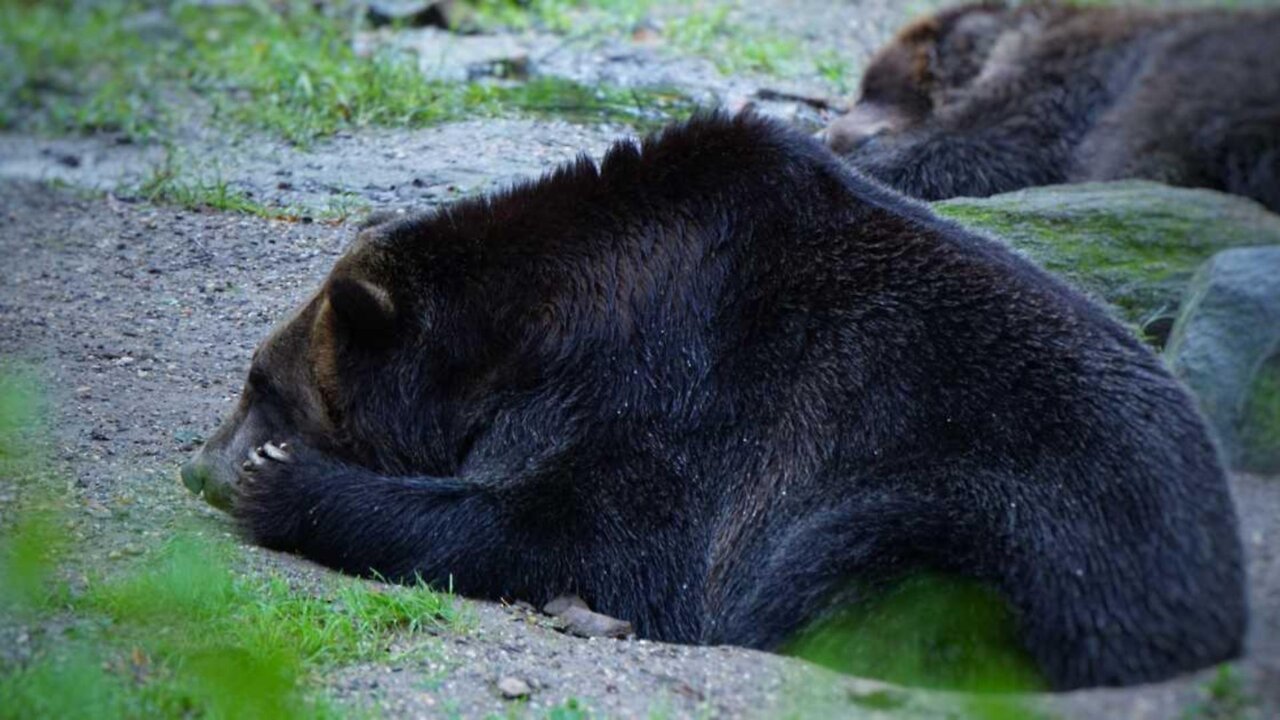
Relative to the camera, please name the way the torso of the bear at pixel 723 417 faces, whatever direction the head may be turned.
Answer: to the viewer's left

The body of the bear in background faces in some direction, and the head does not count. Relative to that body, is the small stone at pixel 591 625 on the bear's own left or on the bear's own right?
on the bear's own left

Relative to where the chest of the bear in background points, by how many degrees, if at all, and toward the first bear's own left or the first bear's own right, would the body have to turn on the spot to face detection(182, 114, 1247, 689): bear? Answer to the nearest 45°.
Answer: approximately 90° to the first bear's own left

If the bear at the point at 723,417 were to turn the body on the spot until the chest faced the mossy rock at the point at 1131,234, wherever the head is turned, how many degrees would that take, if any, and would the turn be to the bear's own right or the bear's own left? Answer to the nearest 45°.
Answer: approximately 135° to the bear's own right

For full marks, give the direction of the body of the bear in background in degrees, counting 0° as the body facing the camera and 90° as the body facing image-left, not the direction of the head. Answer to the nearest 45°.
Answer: approximately 90°

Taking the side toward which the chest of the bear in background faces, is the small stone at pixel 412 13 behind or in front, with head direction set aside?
in front

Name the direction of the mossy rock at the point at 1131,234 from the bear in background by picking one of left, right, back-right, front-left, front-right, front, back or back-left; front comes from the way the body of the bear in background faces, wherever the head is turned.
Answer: left

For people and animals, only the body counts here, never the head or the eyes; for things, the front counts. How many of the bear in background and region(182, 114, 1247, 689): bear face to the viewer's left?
2

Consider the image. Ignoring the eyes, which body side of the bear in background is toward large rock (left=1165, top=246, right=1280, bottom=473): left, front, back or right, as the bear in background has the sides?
left

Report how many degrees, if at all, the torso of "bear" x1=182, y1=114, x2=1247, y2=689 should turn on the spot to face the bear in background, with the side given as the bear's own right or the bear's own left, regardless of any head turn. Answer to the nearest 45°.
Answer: approximately 135° to the bear's own right

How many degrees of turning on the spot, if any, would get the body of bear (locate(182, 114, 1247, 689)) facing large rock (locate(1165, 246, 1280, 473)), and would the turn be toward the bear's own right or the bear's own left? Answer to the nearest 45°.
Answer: approximately 180°

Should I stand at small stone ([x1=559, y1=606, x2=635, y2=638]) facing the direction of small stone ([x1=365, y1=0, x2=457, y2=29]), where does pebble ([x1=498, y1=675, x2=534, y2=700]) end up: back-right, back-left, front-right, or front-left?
back-left

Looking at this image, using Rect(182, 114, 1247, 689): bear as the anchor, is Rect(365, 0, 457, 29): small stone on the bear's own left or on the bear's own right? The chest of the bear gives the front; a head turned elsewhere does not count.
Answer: on the bear's own right
